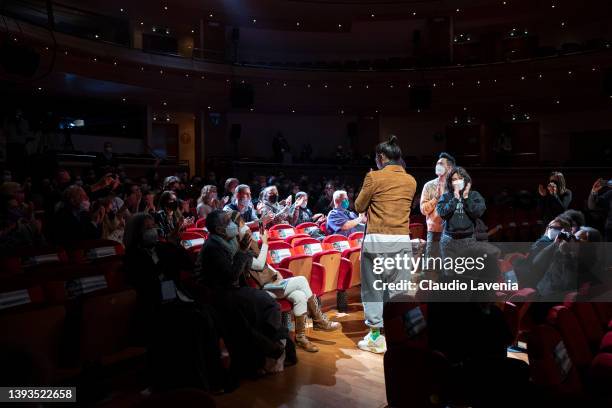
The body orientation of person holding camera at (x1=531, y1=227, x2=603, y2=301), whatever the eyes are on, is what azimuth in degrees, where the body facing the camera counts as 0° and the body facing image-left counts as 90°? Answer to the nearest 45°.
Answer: approximately 90°

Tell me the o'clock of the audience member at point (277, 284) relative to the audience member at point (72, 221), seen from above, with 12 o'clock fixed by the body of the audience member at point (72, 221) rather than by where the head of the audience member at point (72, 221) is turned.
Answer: the audience member at point (277, 284) is roughly at 2 o'clock from the audience member at point (72, 221).

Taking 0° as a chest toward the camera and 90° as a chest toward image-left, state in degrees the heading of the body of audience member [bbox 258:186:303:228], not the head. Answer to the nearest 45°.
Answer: approximately 315°

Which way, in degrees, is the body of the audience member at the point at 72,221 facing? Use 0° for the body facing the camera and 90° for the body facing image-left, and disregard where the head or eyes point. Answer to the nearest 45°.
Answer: approximately 270°

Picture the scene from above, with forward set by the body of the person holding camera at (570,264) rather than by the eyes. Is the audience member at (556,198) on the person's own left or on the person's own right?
on the person's own right

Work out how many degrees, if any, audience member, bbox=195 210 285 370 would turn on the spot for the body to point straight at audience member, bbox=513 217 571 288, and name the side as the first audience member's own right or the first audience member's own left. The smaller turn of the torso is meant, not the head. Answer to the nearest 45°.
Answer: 0° — they already face them

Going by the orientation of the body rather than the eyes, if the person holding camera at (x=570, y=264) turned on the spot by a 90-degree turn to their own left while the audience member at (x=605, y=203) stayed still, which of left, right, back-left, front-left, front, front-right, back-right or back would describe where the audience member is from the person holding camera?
back

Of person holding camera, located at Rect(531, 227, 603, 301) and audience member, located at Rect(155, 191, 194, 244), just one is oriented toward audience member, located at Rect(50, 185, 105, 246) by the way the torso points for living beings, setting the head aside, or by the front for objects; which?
the person holding camera

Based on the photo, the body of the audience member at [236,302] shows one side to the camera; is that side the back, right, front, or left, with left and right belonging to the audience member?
right

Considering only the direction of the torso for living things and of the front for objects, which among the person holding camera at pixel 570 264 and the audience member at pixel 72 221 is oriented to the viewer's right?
the audience member

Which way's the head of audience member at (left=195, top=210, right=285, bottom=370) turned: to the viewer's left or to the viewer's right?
to the viewer's right

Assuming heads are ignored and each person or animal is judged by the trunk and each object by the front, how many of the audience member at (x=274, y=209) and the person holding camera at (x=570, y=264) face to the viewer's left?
1
